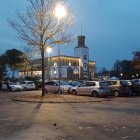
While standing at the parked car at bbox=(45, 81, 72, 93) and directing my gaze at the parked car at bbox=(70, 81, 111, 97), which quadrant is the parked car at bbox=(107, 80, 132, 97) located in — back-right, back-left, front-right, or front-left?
front-left

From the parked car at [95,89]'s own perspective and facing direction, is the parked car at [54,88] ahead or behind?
ahead
